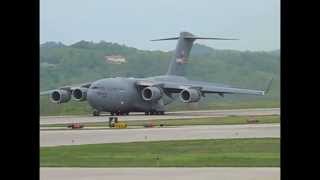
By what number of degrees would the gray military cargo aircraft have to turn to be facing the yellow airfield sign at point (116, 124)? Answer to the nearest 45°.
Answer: approximately 45° to its left

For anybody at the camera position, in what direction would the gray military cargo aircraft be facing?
facing the viewer and to the left of the viewer

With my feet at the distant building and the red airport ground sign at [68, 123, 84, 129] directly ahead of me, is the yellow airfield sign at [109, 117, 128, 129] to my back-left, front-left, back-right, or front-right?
front-left
